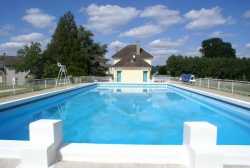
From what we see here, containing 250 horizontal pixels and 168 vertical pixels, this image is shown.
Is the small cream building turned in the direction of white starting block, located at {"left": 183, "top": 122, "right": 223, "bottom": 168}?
yes

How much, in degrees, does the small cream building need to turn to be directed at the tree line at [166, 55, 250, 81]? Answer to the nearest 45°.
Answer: approximately 135° to its left

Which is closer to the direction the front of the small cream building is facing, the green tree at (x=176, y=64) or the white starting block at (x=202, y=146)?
the white starting block

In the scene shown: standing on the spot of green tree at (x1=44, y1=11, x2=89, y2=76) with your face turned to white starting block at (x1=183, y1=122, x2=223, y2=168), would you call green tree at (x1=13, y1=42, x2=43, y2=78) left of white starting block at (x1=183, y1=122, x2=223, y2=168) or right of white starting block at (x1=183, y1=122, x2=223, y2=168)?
right

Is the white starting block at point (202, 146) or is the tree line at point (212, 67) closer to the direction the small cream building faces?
the white starting block

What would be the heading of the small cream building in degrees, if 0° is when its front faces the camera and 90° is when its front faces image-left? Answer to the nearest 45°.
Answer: approximately 0°

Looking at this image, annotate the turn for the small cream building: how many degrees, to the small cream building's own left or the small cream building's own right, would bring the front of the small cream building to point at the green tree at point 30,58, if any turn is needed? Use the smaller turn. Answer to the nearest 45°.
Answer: approximately 45° to the small cream building's own right

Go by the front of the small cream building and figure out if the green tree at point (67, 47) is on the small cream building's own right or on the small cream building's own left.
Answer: on the small cream building's own right

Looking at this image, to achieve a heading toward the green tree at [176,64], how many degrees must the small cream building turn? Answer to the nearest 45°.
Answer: approximately 135° to its left
